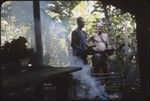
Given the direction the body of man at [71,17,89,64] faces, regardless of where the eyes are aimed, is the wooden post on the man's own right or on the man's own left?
on the man's own right
